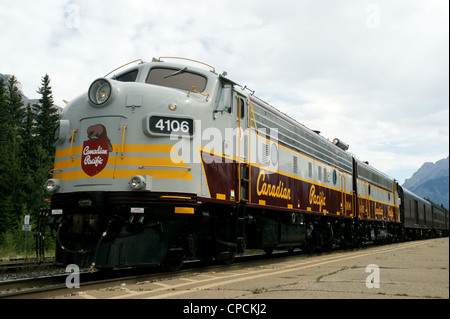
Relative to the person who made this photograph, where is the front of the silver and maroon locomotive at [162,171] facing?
facing the viewer and to the left of the viewer
